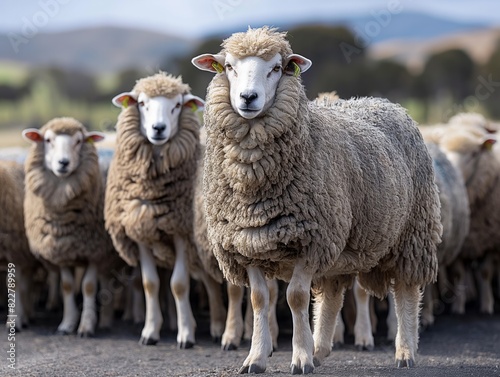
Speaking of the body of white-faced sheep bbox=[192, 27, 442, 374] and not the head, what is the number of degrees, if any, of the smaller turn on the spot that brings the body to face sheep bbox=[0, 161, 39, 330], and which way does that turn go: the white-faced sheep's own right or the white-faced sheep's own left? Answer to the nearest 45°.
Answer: approximately 90° to the white-faced sheep's own right

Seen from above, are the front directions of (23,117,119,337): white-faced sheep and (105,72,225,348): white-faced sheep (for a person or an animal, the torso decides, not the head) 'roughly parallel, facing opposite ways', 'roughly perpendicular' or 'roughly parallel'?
roughly parallel

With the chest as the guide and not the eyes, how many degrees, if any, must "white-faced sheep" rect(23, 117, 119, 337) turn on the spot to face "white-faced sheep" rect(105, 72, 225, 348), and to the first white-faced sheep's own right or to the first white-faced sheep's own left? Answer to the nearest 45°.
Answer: approximately 45° to the first white-faced sheep's own left

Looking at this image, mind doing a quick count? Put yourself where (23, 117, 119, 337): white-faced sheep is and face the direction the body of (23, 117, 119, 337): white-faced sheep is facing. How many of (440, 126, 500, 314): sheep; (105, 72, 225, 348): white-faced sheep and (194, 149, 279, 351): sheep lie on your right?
0

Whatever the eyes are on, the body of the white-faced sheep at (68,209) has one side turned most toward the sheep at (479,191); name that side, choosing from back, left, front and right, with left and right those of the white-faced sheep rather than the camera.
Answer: left

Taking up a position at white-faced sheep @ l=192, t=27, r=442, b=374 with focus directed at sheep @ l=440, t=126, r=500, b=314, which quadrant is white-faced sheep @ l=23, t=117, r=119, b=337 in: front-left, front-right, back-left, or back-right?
front-left

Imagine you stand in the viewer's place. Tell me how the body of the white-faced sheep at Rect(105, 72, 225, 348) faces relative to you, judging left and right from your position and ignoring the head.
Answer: facing the viewer

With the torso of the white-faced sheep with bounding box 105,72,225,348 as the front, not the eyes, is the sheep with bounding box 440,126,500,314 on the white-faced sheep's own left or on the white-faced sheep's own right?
on the white-faced sheep's own left

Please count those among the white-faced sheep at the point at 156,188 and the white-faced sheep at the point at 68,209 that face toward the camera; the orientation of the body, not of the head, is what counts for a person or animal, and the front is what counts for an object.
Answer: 2

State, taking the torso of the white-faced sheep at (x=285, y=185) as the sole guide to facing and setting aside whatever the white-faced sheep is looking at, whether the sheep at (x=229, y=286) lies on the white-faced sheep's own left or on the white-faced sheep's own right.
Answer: on the white-faced sheep's own right

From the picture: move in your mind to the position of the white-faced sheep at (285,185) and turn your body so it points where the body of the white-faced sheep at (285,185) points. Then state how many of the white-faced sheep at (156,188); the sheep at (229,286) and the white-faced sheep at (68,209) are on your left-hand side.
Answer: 0

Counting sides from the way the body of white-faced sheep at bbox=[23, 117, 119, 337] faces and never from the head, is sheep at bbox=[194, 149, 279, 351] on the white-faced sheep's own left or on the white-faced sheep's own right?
on the white-faced sheep's own left

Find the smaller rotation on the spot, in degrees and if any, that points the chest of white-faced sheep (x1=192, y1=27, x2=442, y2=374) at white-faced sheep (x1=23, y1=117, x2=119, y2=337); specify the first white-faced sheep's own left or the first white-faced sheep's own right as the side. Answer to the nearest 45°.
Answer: approximately 90° to the first white-faced sheep's own right

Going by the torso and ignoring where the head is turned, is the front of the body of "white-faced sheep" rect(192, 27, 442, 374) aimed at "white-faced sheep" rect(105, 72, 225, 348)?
no

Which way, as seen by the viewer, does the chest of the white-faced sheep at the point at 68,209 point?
toward the camera

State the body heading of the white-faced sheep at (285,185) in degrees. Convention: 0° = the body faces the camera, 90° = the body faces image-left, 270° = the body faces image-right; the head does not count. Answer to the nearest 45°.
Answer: approximately 45°
